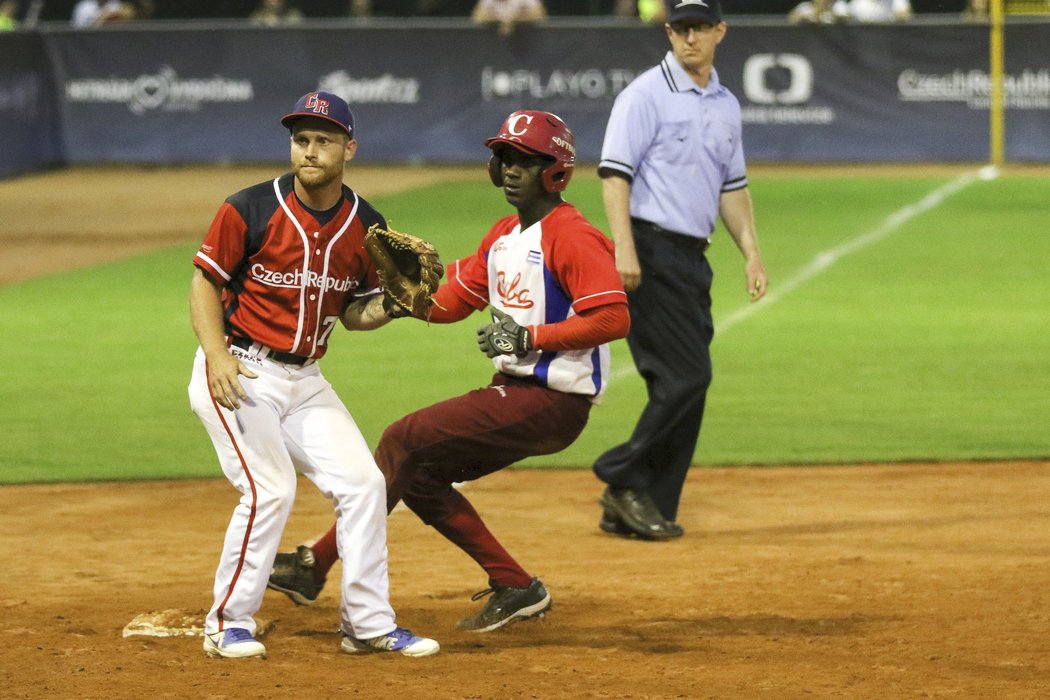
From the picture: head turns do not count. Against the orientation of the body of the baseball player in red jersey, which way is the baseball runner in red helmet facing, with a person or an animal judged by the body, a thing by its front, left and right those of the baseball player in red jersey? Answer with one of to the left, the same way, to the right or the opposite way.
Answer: to the right

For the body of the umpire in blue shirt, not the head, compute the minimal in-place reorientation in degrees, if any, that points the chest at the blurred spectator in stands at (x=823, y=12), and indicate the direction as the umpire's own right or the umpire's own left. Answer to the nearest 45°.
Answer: approximately 135° to the umpire's own left

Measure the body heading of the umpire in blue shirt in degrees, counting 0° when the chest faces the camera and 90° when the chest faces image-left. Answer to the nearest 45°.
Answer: approximately 315°

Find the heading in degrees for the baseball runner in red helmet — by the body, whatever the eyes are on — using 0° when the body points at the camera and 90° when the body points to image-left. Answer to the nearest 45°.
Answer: approximately 45°

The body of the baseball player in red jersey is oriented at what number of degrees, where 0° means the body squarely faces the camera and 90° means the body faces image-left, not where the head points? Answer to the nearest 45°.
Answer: approximately 315°

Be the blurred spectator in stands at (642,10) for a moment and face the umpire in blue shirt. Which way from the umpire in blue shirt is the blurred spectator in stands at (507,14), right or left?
right

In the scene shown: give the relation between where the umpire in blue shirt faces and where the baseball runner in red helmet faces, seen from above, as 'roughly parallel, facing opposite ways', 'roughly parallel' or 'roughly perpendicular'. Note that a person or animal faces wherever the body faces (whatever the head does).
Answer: roughly perpendicular
